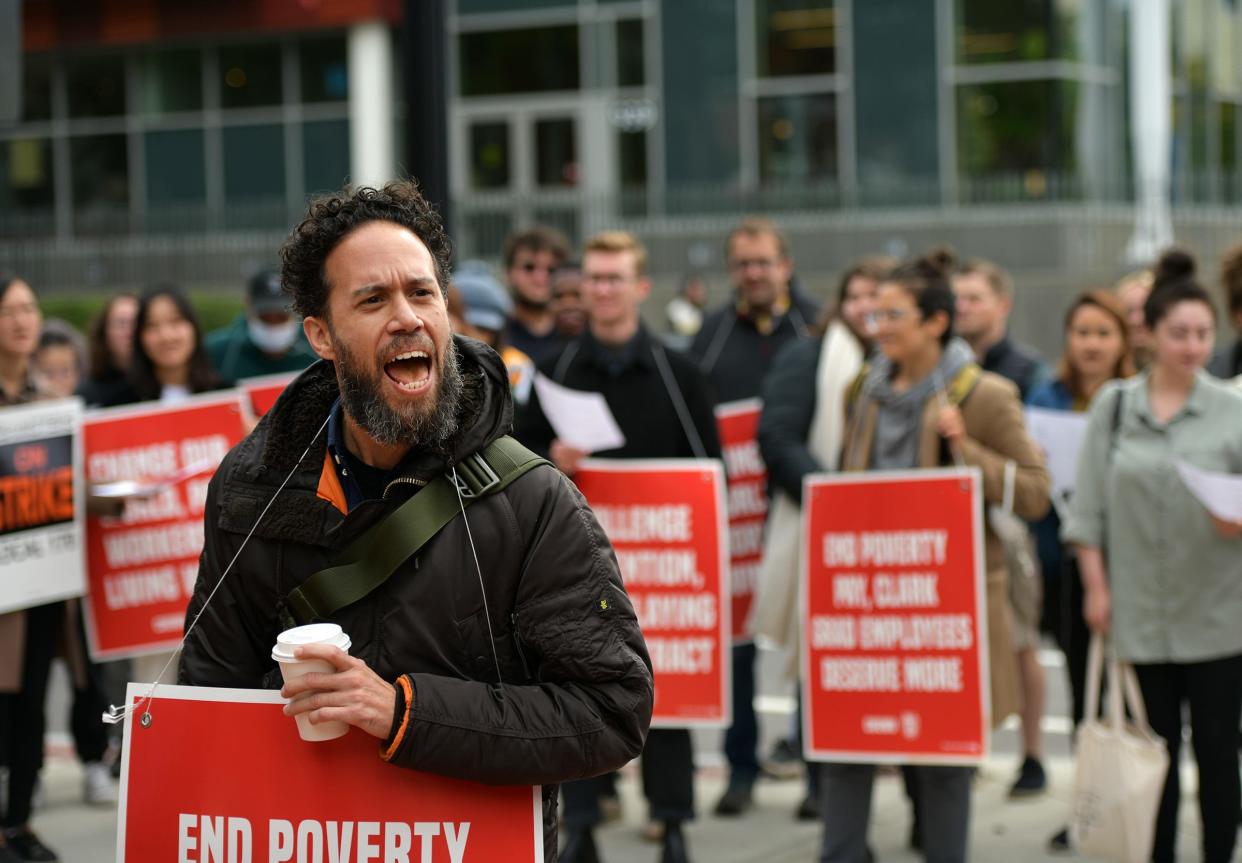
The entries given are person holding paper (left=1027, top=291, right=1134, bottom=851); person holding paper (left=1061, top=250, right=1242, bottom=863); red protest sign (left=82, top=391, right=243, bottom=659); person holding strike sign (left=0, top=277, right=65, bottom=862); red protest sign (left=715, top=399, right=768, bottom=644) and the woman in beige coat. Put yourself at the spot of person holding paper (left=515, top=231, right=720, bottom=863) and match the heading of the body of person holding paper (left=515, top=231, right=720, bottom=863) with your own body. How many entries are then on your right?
2

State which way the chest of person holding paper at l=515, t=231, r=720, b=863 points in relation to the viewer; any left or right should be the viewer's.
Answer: facing the viewer

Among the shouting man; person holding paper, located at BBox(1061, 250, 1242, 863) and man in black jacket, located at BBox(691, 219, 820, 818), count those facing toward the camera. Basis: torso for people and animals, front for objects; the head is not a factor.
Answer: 3

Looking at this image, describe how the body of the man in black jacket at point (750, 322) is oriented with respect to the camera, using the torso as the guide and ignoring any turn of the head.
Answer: toward the camera

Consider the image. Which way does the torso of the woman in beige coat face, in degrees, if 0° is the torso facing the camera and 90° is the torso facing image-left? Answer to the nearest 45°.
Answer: approximately 45°

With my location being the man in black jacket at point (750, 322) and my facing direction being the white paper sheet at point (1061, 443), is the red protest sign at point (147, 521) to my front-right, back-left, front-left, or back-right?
back-right

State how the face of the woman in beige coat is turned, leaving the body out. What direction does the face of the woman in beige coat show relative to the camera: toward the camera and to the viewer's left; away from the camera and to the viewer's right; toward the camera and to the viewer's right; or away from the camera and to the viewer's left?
toward the camera and to the viewer's left

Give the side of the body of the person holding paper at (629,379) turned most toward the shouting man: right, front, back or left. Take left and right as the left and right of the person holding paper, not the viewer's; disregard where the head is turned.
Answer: front

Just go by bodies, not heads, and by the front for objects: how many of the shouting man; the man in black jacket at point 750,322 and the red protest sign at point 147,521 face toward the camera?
3

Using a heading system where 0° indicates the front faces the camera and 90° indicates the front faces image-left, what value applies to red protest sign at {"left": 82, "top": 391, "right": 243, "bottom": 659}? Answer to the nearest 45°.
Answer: approximately 0°

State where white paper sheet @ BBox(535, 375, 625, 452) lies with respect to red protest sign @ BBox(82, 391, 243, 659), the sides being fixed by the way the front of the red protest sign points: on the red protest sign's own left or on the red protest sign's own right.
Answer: on the red protest sign's own left

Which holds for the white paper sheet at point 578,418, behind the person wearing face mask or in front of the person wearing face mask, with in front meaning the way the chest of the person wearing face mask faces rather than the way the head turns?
in front

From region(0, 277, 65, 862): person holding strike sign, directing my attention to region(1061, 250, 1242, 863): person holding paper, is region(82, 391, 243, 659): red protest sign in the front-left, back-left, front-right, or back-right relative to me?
front-left
